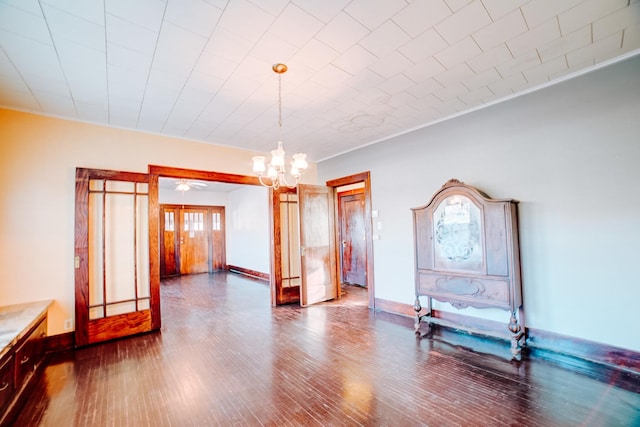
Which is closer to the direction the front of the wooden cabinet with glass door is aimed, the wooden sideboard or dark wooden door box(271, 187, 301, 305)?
the wooden sideboard

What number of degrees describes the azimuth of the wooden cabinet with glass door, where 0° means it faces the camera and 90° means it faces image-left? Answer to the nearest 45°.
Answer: approximately 45°

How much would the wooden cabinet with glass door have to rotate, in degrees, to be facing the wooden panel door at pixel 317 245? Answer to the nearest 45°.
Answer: approximately 45° to its right

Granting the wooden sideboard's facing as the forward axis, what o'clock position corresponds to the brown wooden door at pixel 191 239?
The brown wooden door is roughly at 10 o'clock from the wooden sideboard.

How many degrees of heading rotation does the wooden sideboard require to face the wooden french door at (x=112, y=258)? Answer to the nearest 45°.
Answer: approximately 45° to its left

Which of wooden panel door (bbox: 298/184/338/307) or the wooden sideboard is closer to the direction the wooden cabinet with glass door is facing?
the wooden sideboard

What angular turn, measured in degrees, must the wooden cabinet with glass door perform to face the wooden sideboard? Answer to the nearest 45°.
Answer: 0° — it already faces it

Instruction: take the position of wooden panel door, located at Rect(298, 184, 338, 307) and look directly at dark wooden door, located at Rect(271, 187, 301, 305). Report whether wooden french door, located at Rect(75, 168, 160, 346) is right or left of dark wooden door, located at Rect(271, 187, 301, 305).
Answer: left

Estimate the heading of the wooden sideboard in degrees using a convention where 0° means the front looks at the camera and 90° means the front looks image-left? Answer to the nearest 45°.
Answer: approximately 270°

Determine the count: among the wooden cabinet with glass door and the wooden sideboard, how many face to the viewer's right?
1

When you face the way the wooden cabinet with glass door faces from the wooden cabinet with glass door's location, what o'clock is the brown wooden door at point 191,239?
The brown wooden door is roughly at 2 o'clock from the wooden cabinet with glass door.
